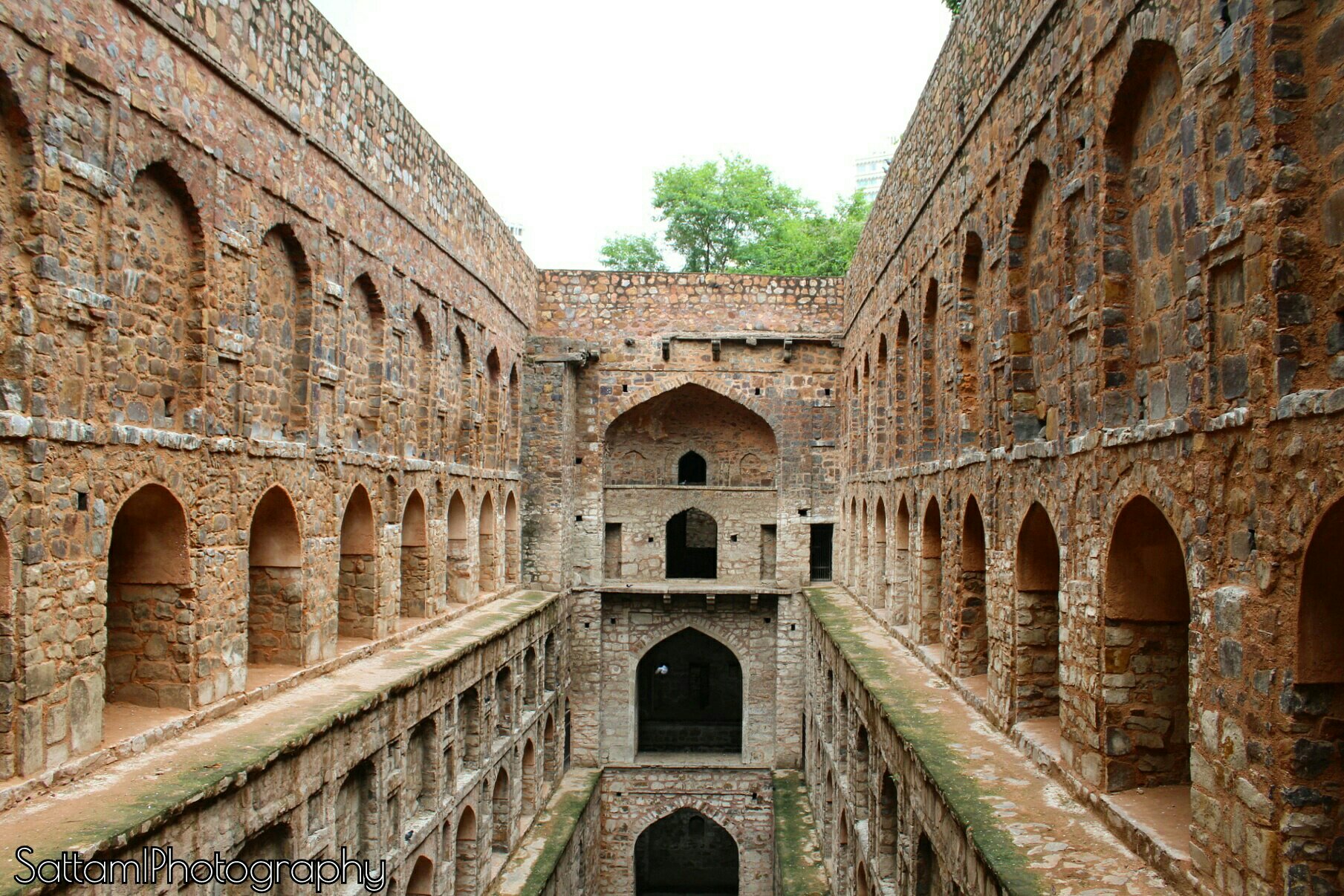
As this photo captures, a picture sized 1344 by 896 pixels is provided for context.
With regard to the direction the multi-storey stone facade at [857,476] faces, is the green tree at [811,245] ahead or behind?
behind

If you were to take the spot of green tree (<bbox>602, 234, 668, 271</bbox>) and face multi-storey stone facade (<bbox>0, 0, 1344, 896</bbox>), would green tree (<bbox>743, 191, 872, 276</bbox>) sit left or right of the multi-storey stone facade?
left
